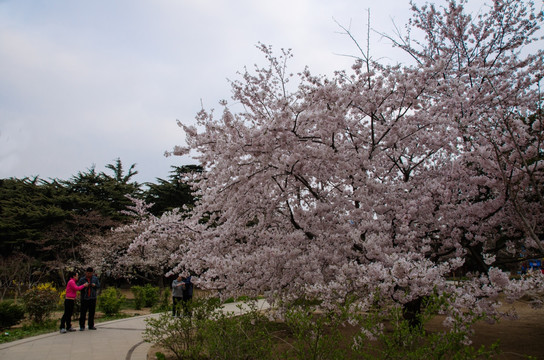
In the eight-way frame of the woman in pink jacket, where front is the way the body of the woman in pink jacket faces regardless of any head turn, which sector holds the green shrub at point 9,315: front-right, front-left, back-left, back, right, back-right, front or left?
back-left

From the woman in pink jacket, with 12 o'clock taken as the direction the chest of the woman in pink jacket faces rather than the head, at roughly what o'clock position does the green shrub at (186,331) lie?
The green shrub is roughly at 2 o'clock from the woman in pink jacket.

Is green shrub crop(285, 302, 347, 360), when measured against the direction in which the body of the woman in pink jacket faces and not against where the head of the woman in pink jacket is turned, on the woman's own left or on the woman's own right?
on the woman's own right

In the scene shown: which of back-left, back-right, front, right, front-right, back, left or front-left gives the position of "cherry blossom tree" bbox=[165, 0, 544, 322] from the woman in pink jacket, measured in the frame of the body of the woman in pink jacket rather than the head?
front-right

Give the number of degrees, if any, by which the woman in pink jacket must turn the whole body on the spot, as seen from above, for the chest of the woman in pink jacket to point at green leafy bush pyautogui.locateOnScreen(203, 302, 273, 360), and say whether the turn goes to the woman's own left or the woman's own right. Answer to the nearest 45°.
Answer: approximately 90° to the woman's own right

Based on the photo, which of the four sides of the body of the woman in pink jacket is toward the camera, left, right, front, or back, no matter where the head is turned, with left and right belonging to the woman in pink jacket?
right

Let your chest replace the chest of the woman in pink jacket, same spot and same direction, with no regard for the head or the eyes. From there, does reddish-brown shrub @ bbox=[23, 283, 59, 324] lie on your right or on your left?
on your left
